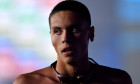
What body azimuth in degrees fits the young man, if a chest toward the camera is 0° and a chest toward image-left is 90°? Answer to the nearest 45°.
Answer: approximately 0°
